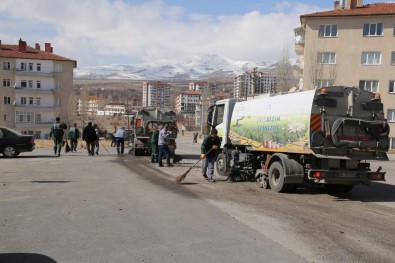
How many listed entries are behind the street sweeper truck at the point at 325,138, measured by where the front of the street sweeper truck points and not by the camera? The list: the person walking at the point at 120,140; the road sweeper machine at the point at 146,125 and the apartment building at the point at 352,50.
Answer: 0

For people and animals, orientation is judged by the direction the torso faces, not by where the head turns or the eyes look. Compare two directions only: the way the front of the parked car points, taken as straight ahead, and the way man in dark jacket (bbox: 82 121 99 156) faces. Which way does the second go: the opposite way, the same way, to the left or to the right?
to the right

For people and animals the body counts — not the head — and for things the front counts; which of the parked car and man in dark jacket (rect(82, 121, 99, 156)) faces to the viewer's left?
the parked car

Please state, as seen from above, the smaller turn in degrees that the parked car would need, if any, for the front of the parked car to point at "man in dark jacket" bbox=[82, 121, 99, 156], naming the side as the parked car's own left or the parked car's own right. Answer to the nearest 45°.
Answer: approximately 180°

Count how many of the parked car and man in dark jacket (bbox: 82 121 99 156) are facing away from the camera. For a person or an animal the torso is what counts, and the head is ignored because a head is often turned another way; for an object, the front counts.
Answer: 1

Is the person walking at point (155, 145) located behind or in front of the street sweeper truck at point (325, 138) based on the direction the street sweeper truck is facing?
in front

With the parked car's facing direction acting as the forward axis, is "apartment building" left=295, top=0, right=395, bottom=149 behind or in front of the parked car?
behind

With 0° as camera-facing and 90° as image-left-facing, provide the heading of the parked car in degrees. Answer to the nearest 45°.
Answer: approximately 90°

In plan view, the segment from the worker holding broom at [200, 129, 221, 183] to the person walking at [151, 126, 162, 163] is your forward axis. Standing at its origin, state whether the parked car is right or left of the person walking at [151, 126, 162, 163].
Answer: left

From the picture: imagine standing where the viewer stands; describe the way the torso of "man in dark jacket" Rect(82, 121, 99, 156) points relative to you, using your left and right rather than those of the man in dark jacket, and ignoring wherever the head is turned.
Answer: facing away from the viewer

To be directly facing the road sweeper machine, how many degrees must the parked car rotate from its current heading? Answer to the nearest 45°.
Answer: approximately 180°
